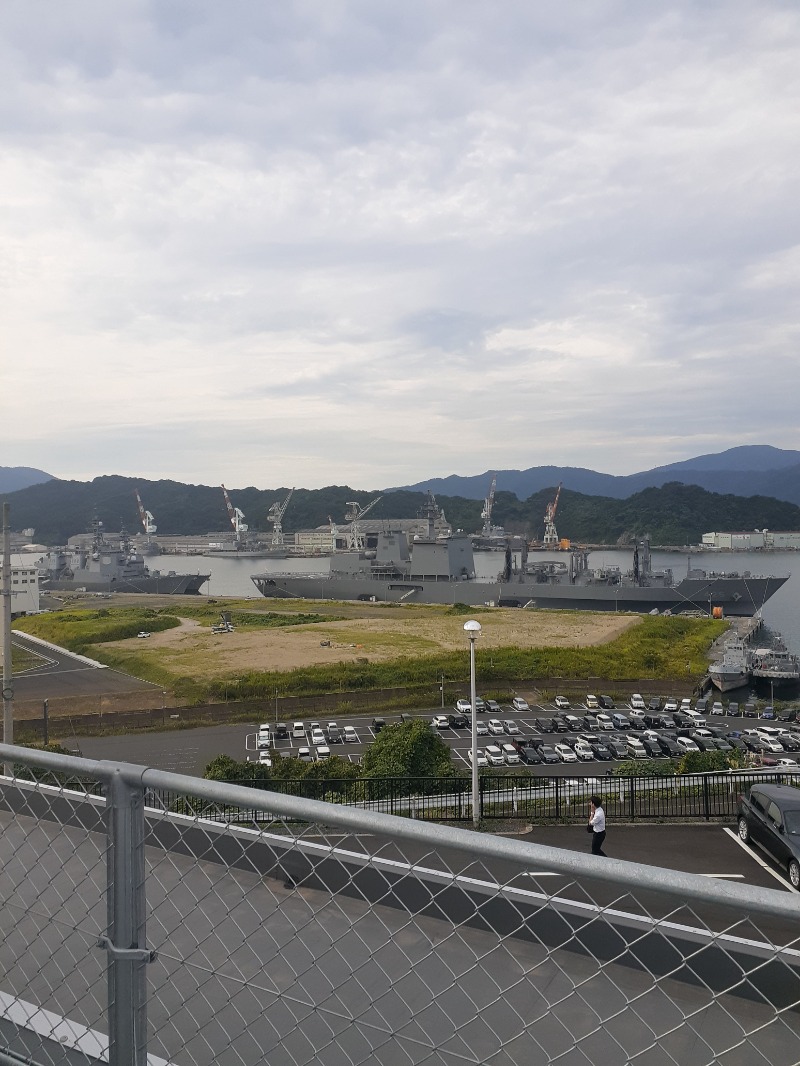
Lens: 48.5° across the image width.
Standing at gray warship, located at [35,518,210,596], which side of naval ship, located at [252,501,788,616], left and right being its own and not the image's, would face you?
back

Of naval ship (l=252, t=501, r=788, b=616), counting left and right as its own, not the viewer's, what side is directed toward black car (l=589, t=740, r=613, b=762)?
right

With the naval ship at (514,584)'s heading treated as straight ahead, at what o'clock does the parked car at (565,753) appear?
The parked car is roughly at 3 o'clock from the naval ship.

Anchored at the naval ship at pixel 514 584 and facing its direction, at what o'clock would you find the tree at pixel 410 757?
The tree is roughly at 3 o'clock from the naval ship.

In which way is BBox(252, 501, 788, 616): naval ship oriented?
to the viewer's right

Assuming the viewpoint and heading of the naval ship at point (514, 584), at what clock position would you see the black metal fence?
The black metal fence is roughly at 3 o'clock from the naval ship.

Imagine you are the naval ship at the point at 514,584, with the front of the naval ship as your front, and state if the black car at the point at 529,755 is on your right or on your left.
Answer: on your right

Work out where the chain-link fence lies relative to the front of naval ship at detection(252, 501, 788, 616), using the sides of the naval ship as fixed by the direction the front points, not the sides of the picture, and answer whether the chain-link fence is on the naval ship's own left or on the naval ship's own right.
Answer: on the naval ship's own right

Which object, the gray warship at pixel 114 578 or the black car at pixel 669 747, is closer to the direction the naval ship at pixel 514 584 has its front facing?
the black car
